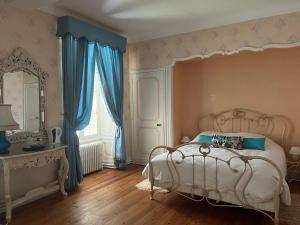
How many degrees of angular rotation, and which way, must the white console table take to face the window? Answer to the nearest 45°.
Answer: approximately 90° to its left

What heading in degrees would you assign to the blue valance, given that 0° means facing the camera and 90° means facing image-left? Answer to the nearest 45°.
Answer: approximately 315°

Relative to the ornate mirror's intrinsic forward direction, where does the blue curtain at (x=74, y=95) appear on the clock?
The blue curtain is roughly at 10 o'clock from the ornate mirror.

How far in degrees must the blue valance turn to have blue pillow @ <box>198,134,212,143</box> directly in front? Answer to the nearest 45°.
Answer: approximately 45° to its left

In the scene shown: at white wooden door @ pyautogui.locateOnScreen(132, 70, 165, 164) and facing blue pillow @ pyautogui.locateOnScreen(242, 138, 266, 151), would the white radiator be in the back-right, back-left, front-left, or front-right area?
back-right

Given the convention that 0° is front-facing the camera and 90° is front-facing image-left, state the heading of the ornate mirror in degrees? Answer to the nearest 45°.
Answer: approximately 315°
